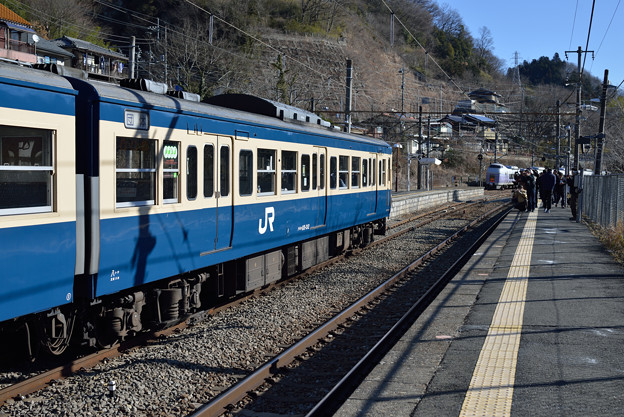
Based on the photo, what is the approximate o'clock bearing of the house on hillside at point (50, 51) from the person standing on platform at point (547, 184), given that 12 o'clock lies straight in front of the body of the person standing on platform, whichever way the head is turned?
The house on hillside is roughly at 9 o'clock from the person standing on platform.

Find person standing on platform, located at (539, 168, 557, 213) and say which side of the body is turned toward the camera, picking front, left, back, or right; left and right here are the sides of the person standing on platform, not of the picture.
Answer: back

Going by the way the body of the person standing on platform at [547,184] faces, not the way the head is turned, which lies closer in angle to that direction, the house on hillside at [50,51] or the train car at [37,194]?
the house on hillside

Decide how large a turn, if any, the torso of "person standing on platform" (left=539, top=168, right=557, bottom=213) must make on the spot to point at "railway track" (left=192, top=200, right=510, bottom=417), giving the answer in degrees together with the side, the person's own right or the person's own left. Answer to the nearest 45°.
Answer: approximately 180°

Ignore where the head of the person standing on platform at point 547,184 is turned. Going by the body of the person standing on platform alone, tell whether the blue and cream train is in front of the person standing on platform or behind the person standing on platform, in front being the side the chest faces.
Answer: behind

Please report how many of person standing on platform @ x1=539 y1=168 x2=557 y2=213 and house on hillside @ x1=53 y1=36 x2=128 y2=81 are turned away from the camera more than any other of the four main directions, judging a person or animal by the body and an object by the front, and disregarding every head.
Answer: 1

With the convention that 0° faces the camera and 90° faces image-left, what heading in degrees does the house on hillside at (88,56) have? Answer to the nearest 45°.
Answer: approximately 315°

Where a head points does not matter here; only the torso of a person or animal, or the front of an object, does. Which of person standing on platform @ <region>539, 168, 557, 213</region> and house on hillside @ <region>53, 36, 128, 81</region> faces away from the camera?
the person standing on platform

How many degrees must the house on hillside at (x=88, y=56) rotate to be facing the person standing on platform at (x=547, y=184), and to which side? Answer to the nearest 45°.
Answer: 0° — it already faces them

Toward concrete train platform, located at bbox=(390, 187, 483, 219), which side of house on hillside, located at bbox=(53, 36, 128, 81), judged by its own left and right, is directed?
front

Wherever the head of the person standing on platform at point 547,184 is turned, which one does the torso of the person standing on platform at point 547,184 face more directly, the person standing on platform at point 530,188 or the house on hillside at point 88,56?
the person standing on platform

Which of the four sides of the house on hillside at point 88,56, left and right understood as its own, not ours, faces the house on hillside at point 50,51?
right

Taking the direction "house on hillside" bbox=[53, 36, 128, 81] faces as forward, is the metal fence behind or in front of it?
in front
